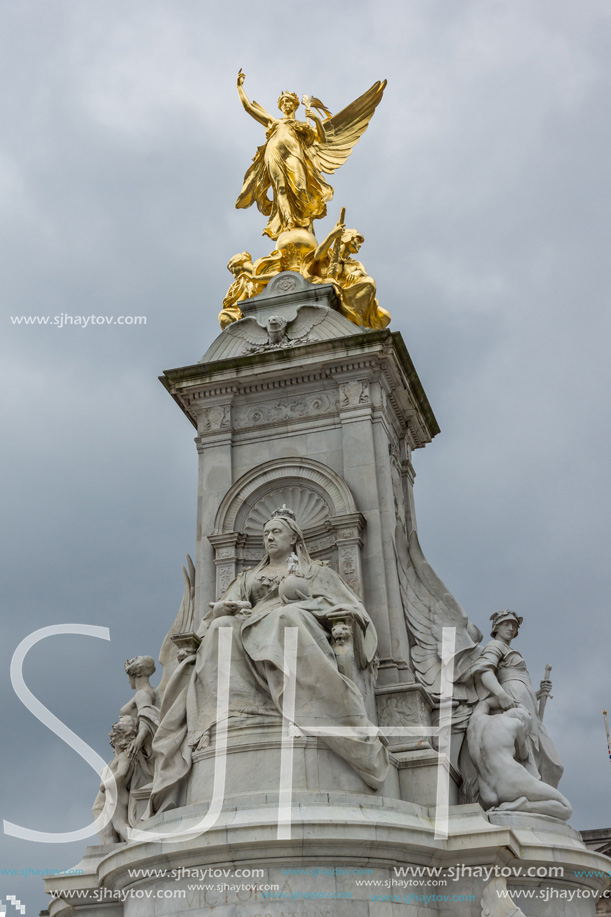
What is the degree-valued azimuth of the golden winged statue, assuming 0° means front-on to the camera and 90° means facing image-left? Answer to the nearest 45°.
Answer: approximately 45°
